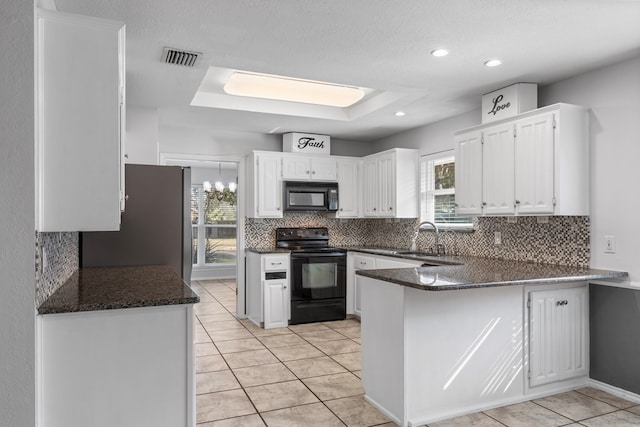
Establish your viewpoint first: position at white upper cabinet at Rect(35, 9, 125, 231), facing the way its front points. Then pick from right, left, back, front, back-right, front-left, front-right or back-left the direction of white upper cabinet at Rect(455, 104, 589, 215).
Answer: front

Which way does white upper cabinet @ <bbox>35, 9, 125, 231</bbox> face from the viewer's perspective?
to the viewer's right

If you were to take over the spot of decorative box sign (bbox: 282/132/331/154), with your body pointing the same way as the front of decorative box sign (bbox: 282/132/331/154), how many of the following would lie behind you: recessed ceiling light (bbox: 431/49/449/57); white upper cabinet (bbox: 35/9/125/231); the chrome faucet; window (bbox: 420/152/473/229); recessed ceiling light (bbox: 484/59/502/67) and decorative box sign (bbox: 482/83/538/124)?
0

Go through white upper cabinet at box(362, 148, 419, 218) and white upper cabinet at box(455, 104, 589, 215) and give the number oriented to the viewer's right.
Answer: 0

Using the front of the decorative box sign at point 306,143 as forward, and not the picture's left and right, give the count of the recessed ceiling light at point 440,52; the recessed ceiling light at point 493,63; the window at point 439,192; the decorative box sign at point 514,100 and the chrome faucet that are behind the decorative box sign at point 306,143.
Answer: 0

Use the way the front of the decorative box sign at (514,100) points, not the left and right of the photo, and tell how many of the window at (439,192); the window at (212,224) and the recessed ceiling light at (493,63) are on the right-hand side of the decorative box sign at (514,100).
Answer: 2

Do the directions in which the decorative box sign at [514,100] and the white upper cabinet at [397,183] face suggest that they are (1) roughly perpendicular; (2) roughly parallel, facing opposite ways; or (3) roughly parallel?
roughly parallel

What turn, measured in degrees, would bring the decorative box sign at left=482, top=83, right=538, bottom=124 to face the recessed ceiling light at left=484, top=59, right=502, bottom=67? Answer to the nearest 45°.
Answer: approximately 45° to its left

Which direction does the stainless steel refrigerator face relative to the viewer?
to the viewer's right

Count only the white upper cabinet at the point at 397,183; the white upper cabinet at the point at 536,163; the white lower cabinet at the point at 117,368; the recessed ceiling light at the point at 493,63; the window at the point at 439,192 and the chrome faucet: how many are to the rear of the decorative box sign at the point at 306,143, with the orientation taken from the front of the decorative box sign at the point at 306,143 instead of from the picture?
0

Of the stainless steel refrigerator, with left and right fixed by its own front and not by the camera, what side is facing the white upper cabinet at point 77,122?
right

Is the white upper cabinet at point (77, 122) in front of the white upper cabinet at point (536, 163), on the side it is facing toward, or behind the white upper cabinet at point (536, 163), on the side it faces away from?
in front

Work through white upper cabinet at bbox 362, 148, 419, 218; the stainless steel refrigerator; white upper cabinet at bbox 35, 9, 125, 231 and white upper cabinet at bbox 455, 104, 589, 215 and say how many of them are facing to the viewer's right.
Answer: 2

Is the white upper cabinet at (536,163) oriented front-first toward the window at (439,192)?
no

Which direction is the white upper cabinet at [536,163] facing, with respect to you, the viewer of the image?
facing the viewer and to the left of the viewer

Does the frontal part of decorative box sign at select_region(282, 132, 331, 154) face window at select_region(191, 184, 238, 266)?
no

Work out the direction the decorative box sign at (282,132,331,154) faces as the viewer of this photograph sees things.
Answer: facing the viewer and to the right of the viewer

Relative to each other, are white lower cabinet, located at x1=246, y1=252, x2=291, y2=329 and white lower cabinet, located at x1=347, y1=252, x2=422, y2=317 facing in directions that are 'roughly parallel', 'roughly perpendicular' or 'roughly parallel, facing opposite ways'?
roughly parallel

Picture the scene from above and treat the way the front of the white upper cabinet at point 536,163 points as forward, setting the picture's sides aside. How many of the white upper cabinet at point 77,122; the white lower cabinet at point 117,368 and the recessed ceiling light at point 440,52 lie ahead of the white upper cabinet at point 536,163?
3
